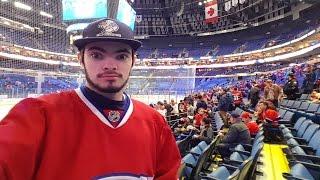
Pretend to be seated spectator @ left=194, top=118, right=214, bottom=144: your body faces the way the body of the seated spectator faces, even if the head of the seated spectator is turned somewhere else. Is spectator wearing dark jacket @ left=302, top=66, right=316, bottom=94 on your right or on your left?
on your right

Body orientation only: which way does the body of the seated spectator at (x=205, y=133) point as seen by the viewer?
to the viewer's left

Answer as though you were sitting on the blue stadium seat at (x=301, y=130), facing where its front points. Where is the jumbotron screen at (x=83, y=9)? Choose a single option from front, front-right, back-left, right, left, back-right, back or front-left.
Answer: front

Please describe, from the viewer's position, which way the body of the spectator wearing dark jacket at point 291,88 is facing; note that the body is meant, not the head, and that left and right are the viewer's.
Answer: facing the viewer and to the left of the viewer

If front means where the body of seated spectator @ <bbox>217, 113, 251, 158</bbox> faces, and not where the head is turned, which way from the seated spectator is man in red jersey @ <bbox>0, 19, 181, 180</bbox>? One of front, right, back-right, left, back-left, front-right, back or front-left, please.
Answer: left

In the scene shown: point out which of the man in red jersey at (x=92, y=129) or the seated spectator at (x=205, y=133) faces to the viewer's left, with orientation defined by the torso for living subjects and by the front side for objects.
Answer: the seated spectator

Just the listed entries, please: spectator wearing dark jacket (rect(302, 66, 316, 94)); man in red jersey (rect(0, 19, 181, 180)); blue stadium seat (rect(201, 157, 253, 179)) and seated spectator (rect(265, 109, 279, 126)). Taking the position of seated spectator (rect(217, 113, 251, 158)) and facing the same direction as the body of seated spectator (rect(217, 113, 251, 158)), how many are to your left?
2

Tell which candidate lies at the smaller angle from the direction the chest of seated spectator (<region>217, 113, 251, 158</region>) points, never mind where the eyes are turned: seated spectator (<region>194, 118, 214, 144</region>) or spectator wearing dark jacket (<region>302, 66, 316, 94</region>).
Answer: the seated spectator

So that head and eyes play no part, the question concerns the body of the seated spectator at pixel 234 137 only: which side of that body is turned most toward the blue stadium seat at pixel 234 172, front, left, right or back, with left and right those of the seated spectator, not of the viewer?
left

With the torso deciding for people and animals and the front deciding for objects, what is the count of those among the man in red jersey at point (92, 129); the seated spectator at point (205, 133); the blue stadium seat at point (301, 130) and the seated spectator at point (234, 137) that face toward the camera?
1

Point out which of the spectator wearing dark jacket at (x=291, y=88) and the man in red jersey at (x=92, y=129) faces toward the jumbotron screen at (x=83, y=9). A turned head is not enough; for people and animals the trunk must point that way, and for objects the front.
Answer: the spectator wearing dark jacket

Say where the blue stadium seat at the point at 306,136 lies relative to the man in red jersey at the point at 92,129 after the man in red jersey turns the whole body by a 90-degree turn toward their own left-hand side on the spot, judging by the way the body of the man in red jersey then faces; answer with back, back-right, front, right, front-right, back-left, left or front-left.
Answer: front-left

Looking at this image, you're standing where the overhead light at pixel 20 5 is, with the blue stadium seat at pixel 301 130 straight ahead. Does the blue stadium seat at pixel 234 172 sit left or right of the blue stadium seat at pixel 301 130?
right

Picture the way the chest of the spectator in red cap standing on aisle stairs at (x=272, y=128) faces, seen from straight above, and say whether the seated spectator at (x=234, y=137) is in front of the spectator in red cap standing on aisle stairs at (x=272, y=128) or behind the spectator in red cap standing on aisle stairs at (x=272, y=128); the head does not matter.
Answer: in front

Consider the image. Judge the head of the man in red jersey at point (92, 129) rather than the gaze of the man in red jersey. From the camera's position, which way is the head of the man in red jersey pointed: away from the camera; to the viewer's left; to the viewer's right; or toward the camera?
toward the camera

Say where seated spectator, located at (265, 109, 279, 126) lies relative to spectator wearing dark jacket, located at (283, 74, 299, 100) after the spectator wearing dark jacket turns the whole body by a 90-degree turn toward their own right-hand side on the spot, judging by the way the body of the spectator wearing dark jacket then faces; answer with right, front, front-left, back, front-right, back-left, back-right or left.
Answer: back-left

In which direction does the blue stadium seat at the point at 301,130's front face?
to the viewer's left

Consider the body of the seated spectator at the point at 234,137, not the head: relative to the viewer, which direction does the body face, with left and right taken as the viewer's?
facing to the left of the viewer
